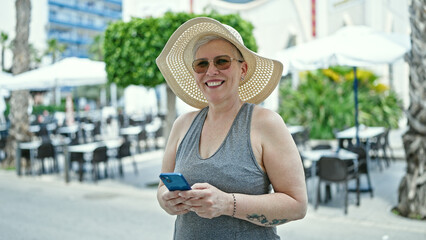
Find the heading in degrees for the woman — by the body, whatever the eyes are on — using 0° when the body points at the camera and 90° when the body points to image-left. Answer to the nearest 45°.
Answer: approximately 45°

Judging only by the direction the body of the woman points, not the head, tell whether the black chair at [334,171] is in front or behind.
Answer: behind

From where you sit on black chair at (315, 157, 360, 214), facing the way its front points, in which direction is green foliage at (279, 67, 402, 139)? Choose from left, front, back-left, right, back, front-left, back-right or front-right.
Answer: front-left

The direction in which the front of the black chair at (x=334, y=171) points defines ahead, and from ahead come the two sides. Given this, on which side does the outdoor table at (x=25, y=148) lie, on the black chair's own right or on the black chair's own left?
on the black chair's own left

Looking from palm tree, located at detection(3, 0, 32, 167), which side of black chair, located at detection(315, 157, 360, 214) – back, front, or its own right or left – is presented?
left

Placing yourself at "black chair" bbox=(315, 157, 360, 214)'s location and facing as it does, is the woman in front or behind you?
behind

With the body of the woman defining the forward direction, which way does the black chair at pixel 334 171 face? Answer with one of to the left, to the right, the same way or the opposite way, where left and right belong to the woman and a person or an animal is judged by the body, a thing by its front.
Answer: the opposite way

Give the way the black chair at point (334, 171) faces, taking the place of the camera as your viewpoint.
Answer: facing away from the viewer and to the right of the viewer
